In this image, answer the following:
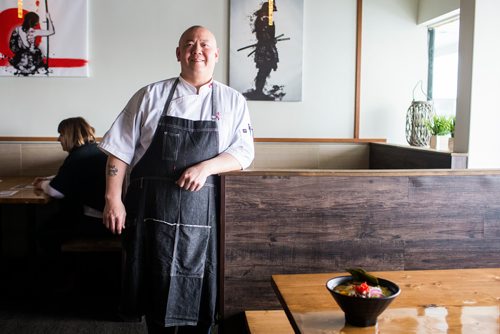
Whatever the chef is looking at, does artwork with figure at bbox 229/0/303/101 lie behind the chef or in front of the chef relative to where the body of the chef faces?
behind

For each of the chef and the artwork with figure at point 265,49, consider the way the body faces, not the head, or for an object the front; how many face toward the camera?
2

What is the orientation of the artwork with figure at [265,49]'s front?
toward the camera

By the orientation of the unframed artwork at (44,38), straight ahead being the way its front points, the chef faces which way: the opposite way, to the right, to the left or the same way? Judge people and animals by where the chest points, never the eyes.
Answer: the same way

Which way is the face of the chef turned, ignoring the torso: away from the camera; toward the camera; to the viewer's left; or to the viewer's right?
toward the camera

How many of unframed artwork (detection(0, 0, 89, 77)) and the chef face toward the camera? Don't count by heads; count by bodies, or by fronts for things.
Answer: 2

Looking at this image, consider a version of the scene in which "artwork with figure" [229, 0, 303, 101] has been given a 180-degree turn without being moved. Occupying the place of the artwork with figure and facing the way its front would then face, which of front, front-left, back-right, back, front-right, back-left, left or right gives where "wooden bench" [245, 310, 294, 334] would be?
back

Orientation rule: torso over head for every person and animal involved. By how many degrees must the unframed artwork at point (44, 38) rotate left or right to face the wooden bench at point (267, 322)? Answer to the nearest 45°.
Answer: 0° — it already faces it

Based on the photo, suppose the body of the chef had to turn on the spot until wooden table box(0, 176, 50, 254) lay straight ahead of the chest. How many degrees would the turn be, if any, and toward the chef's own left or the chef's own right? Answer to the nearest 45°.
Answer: approximately 135° to the chef's own right

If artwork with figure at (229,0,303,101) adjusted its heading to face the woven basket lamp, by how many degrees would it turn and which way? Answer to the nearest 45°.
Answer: approximately 90° to its left

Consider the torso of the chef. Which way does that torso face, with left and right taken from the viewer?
facing the viewer

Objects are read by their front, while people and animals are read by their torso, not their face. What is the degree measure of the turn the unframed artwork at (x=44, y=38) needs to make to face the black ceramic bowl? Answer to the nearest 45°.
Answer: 0° — it already faces it

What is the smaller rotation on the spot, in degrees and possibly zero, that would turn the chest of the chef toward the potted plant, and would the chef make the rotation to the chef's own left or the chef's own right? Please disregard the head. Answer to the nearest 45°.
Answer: approximately 135° to the chef's own left

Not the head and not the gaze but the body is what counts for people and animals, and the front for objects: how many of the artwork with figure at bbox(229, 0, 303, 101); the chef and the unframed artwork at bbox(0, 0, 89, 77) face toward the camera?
3

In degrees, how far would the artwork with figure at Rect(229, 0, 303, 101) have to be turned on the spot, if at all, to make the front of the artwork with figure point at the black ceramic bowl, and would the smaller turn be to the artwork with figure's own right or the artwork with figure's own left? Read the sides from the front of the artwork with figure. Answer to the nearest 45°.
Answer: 0° — it already faces it

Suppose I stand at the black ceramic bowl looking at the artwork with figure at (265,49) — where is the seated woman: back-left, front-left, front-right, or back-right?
front-left

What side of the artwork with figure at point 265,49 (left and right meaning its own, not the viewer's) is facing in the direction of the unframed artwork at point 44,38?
right

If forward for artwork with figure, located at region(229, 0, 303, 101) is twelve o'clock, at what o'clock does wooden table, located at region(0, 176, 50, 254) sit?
The wooden table is roughly at 2 o'clock from the artwork with figure.

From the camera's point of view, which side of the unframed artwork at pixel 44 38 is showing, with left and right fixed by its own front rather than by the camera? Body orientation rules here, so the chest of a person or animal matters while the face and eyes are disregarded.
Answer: front
